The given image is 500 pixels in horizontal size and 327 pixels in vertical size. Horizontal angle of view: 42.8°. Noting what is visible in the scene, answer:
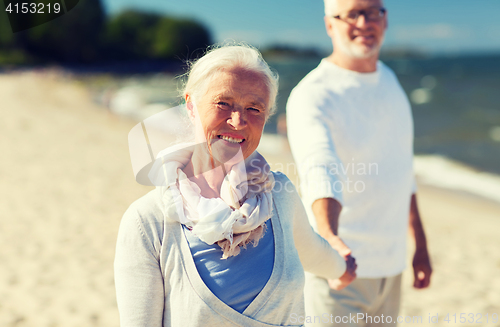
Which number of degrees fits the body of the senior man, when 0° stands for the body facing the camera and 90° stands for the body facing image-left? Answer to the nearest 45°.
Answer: approximately 0°
